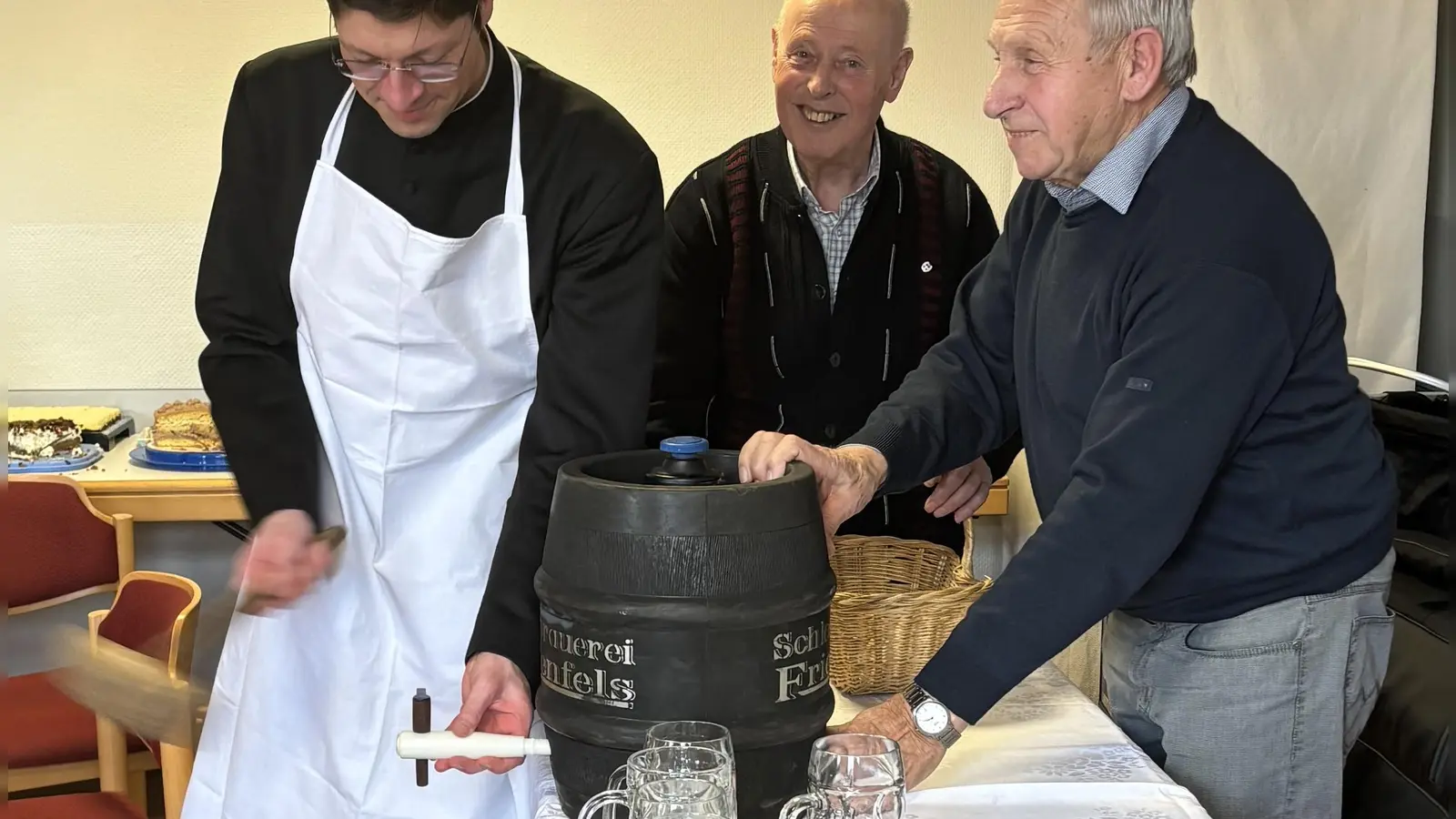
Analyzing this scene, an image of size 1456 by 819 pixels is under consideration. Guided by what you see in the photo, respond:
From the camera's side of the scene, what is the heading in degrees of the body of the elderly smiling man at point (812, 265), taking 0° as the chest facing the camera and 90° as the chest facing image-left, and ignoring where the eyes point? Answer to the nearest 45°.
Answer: approximately 0°

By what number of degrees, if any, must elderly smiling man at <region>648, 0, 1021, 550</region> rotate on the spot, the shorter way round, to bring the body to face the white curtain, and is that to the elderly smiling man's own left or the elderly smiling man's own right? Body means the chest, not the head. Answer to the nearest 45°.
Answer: approximately 135° to the elderly smiling man's own left

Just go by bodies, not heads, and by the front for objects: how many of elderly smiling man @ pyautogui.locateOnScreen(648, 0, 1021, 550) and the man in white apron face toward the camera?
2

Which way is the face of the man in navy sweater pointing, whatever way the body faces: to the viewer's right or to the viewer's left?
to the viewer's left

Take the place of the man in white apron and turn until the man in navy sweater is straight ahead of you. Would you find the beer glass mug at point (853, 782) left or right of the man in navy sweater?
right

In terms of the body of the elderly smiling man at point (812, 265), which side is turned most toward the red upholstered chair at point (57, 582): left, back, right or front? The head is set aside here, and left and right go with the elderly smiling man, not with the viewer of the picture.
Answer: right

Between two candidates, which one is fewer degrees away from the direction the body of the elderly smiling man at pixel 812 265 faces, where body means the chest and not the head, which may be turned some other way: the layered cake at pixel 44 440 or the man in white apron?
the man in white apron
